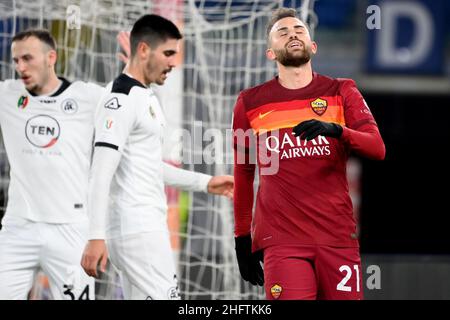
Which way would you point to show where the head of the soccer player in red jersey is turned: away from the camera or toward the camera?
toward the camera

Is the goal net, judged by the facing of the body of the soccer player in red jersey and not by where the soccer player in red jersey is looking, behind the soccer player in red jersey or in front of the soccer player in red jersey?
behind

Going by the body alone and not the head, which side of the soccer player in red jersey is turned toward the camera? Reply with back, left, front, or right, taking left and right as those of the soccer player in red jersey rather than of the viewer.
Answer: front
